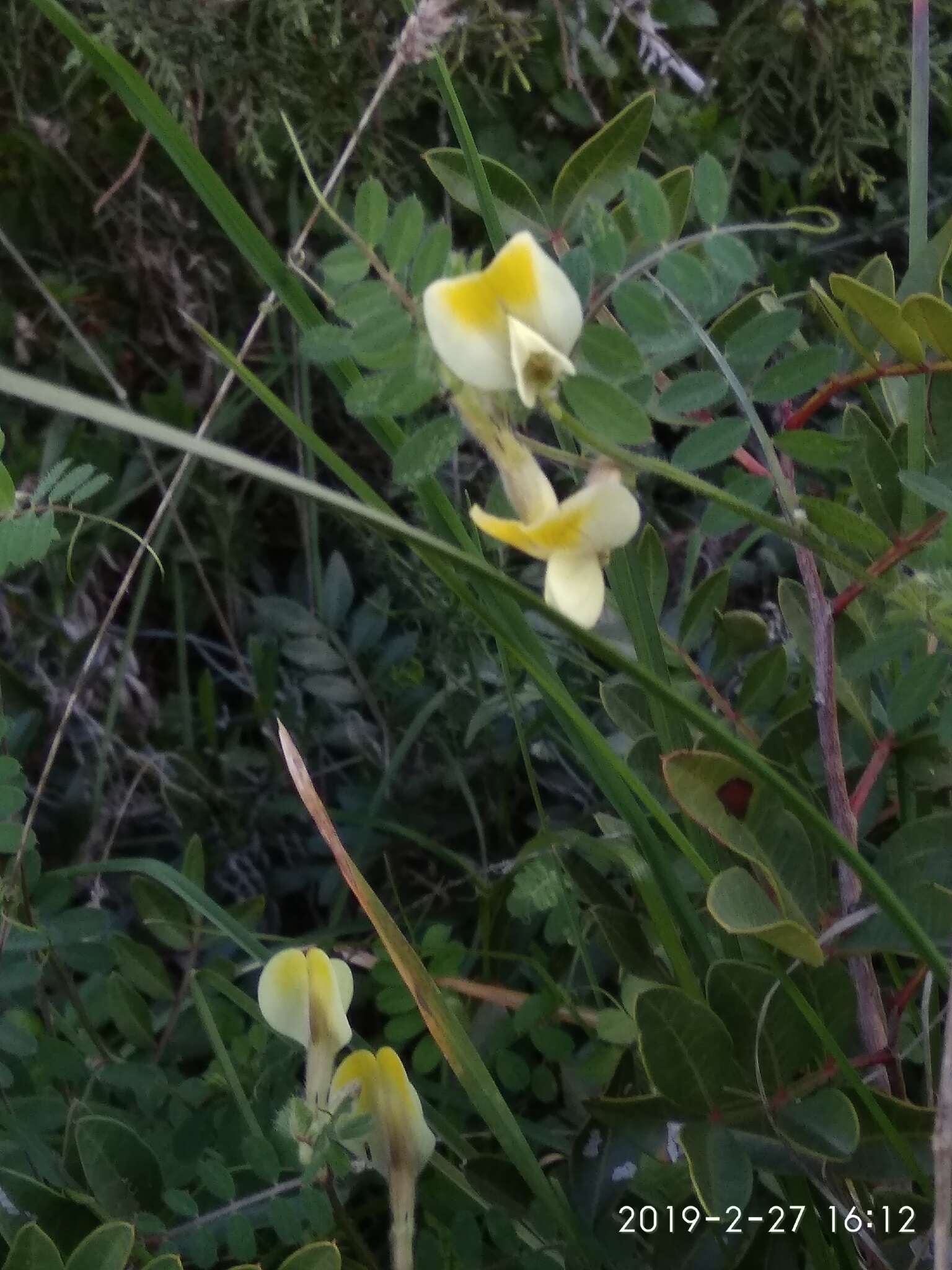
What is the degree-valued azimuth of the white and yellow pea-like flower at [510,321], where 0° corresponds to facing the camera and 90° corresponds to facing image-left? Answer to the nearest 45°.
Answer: approximately 0°
